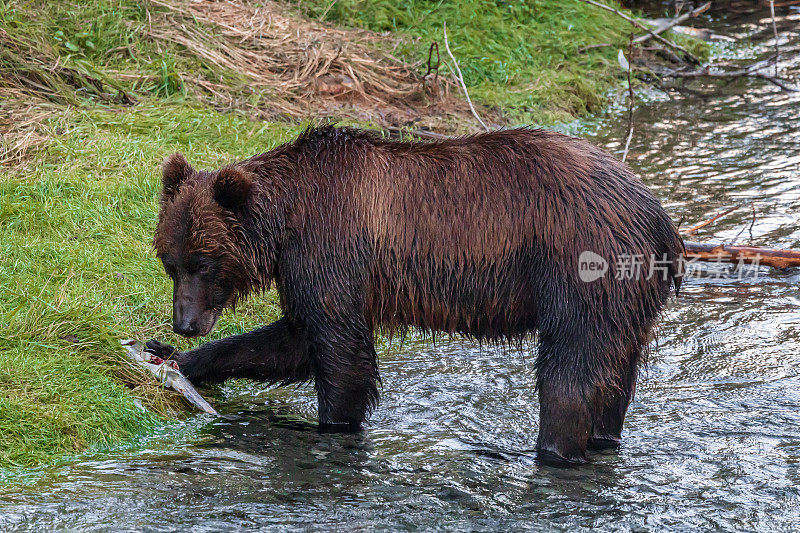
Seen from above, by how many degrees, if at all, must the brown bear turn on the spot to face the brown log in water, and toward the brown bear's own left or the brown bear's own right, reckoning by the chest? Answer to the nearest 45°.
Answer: approximately 135° to the brown bear's own right

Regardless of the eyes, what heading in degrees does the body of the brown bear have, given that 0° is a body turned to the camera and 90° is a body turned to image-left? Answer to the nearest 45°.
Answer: approximately 90°
